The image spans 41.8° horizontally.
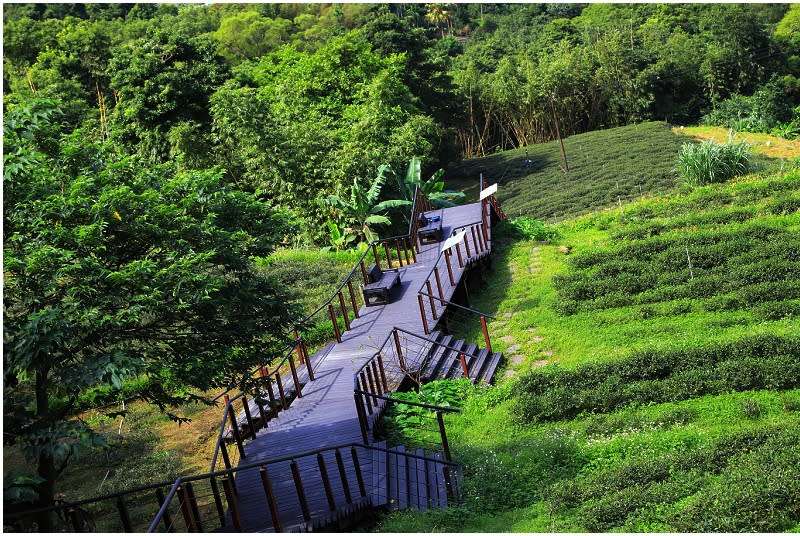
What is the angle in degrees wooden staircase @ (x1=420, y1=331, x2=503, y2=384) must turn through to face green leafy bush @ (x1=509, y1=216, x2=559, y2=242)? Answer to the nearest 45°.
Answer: approximately 90° to its left

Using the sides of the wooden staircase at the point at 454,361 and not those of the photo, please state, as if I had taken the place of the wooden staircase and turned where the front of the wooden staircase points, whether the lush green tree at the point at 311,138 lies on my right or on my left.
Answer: on my left

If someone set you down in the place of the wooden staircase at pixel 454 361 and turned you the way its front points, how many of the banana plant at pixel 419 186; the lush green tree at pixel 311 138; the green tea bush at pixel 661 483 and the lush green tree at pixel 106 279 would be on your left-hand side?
2

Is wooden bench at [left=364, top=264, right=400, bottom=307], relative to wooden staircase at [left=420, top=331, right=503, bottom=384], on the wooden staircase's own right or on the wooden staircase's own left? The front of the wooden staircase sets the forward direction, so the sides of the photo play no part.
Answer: on the wooden staircase's own left

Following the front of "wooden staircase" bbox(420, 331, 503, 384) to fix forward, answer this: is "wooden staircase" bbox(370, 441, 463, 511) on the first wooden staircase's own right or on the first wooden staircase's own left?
on the first wooden staircase's own right

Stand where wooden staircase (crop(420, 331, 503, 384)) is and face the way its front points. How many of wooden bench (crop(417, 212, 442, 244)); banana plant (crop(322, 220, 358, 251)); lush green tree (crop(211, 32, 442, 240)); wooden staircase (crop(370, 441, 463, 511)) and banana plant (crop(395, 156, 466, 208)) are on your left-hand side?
4

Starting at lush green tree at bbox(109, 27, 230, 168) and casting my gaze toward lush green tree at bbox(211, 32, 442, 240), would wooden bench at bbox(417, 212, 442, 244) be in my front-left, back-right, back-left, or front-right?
front-right

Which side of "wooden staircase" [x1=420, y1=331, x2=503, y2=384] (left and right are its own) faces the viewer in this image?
right

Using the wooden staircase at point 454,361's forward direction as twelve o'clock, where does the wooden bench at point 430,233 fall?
The wooden bench is roughly at 9 o'clock from the wooden staircase.

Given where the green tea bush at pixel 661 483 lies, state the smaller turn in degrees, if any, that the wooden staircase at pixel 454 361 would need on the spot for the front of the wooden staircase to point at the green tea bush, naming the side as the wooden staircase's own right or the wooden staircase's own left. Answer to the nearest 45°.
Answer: approximately 90° to the wooden staircase's own right

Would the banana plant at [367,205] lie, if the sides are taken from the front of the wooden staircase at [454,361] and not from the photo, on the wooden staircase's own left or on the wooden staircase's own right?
on the wooden staircase's own left

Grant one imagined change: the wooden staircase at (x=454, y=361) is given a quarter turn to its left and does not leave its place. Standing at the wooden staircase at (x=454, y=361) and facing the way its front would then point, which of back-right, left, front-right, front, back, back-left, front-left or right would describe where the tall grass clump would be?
front-right

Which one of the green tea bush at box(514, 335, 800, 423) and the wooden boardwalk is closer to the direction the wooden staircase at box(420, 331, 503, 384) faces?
the green tea bush
